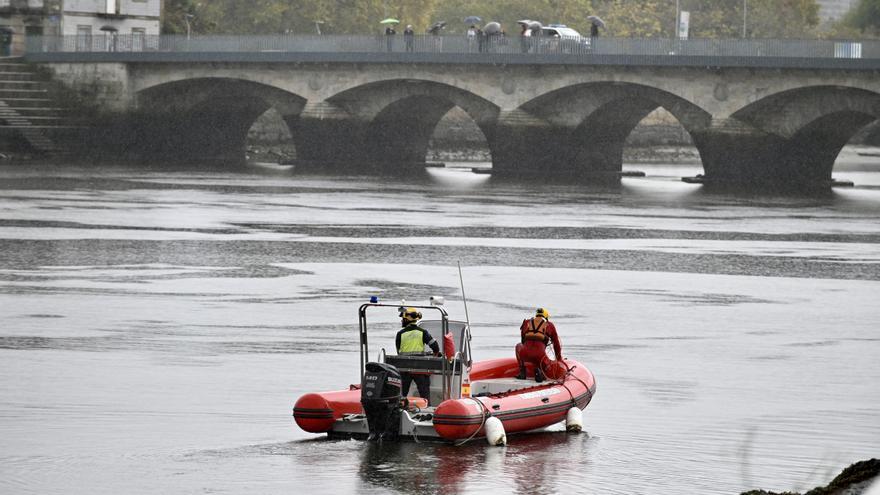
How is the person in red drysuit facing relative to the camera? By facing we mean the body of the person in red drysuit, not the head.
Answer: away from the camera

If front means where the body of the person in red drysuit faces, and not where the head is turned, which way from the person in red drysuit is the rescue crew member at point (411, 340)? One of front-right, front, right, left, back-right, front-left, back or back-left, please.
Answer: back-left

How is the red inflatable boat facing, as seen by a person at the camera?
facing away from the viewer and to the right of the viewer
